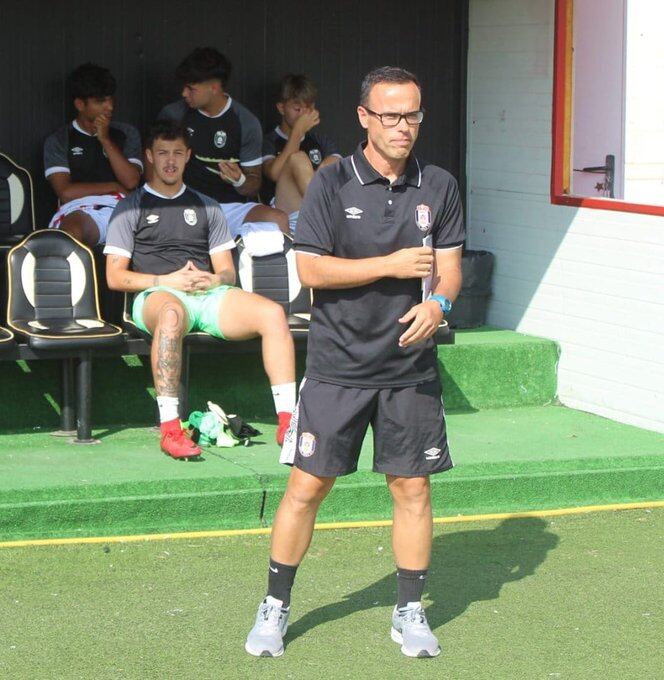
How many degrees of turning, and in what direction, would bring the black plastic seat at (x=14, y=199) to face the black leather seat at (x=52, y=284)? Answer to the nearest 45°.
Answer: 0° — it already faces it

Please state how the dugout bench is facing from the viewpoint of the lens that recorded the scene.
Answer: facing the viewer

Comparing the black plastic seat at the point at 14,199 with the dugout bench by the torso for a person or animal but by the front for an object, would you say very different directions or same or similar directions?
same or similar directions

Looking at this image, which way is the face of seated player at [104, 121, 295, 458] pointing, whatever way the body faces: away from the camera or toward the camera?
toward the camera

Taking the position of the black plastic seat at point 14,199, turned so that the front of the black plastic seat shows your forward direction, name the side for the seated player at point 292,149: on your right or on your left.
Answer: on your left

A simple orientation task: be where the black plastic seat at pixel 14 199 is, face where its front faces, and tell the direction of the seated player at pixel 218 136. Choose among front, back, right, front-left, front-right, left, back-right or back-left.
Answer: left

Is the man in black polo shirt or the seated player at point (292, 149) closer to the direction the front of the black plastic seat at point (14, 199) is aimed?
the man in black polo shirt

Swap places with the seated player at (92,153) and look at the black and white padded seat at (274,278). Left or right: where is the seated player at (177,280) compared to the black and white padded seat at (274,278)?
right

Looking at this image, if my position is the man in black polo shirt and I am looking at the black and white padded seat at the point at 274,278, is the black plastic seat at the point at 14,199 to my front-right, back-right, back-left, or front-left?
front-left

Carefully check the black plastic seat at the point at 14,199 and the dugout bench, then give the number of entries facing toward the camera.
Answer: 2

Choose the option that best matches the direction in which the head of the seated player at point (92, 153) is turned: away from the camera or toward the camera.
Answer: toward the camera

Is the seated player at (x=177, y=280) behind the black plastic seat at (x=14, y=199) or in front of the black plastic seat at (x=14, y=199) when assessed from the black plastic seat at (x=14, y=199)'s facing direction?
in front
